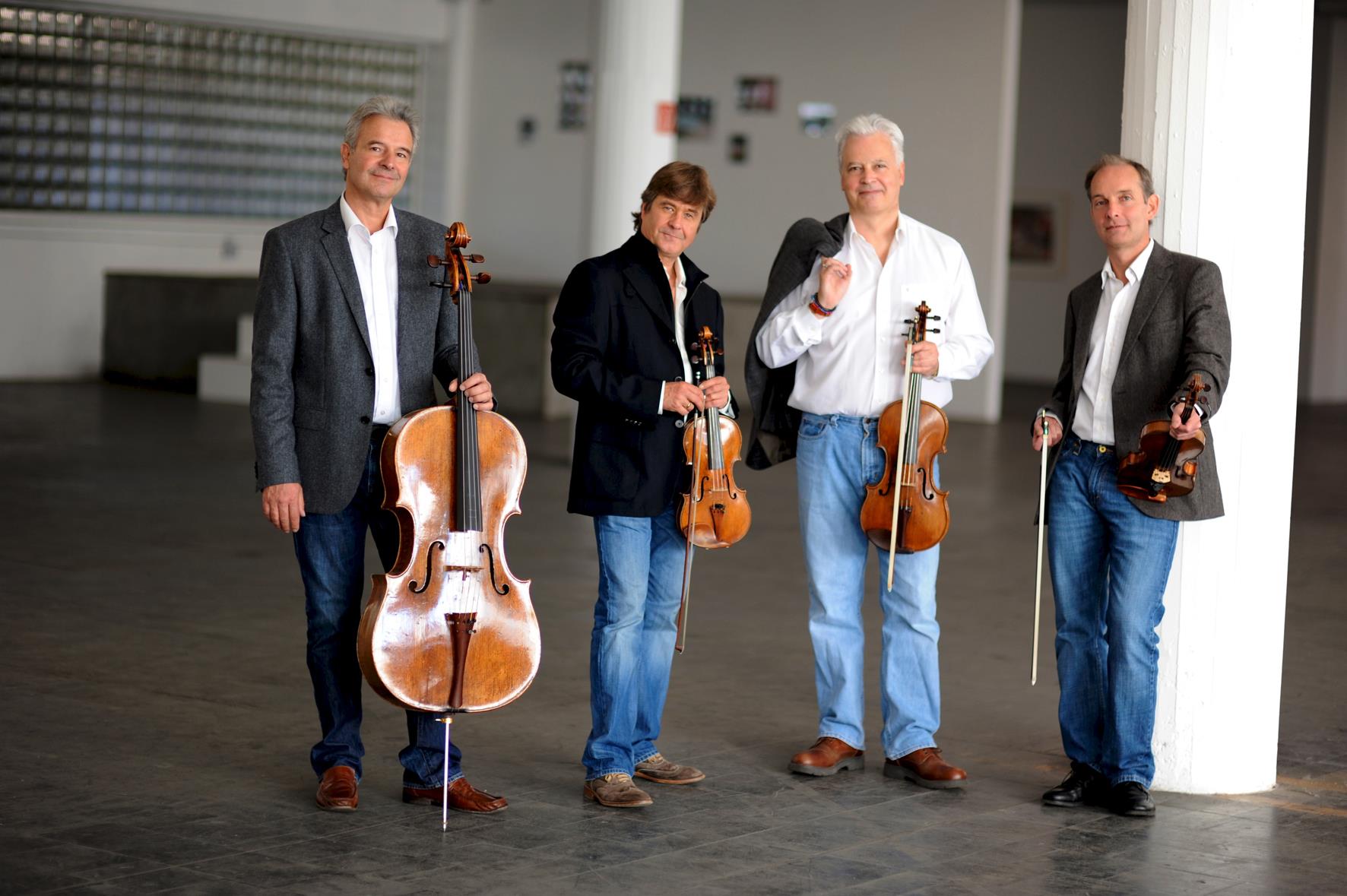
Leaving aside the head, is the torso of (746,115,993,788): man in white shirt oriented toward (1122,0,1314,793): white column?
no

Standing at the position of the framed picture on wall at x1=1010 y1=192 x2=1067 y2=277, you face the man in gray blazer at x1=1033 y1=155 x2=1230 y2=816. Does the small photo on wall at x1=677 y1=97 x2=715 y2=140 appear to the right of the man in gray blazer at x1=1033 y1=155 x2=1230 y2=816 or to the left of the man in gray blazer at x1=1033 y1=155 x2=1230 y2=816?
right

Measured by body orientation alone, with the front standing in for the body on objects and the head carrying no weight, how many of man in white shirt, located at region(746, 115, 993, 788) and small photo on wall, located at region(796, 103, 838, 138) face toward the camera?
2

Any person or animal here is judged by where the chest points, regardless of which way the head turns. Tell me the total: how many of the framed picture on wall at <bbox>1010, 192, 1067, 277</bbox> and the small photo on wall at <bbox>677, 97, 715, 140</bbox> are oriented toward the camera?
2

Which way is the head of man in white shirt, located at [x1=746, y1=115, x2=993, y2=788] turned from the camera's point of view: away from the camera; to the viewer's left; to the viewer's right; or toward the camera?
toward the camera

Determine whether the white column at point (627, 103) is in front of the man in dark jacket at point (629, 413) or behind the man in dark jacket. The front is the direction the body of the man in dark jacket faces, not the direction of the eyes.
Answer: behind

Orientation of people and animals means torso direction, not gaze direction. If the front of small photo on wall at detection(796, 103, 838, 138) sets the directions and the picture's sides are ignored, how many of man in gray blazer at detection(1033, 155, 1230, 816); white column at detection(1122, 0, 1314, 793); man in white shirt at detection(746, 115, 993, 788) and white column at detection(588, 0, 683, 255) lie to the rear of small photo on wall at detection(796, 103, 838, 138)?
0

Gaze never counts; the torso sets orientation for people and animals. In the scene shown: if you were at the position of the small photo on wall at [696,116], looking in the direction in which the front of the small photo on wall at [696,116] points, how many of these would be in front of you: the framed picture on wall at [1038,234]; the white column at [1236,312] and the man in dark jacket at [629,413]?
2

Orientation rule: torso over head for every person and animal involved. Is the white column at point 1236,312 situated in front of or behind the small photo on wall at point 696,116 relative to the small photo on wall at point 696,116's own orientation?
in front

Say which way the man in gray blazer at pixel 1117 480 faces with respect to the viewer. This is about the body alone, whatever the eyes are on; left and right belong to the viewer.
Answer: facing the viewer and to the left of the viewer

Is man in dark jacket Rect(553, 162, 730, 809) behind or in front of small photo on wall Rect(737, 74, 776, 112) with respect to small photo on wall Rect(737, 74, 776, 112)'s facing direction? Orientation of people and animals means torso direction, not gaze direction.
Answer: in front

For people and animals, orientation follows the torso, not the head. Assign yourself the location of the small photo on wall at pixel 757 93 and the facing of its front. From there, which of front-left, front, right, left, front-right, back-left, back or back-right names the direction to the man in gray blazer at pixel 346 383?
front

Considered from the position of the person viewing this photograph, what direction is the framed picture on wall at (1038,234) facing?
facing the viewer

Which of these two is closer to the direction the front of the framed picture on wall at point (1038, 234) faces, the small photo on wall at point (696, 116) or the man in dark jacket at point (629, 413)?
the man in dark jacket

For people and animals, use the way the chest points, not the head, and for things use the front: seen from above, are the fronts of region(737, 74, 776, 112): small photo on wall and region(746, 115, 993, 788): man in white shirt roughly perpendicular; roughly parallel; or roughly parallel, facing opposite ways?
roughly parallel

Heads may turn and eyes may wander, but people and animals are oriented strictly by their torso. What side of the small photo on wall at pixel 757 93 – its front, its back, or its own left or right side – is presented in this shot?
front

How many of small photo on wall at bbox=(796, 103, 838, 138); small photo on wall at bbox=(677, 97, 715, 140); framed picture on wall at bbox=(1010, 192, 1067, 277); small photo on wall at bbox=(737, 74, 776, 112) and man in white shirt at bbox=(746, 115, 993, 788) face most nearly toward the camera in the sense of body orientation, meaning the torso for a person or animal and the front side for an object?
5

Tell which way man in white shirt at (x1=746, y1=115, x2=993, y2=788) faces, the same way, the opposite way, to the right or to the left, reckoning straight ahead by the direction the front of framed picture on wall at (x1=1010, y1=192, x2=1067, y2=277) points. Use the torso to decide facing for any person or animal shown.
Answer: the same way
